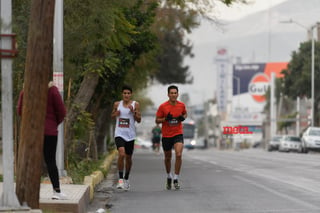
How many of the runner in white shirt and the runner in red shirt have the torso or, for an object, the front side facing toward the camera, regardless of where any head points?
2

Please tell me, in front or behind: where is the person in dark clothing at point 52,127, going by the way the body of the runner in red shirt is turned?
in front

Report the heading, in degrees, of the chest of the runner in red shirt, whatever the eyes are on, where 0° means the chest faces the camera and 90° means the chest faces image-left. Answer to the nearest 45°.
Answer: approximately 0°

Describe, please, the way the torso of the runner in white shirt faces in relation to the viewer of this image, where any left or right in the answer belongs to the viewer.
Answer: facing the viewer

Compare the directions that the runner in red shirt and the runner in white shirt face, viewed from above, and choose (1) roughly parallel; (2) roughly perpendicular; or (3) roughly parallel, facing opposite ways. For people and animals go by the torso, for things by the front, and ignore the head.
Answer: roughly parallel

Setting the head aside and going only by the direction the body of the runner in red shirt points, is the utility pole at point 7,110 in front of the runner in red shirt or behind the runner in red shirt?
in front

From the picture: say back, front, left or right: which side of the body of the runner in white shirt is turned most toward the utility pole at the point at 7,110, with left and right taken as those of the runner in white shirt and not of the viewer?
front

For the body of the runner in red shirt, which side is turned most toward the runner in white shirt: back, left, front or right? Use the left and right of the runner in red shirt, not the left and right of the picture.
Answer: right

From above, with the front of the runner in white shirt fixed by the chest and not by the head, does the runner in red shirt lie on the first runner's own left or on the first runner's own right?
on the first runner's own left
